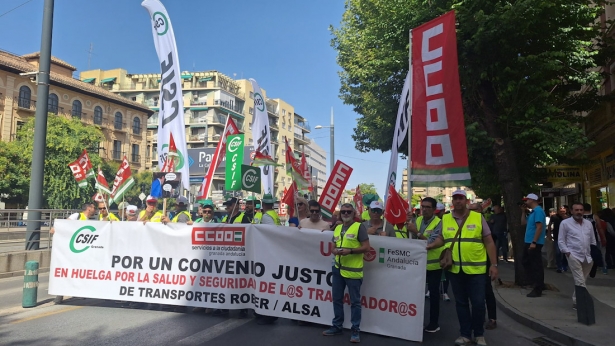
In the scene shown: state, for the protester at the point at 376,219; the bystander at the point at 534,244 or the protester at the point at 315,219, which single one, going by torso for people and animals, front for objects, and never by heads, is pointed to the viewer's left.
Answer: the bystander at the point at 534,244

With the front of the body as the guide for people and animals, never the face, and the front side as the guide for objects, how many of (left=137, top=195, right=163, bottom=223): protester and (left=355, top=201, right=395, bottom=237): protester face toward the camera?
2

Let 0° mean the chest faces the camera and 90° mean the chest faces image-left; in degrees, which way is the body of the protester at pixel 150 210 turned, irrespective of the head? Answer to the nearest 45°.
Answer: approximately 0°

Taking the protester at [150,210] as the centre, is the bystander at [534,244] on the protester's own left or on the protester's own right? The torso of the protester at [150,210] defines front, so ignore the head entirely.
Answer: on the protester's own left
